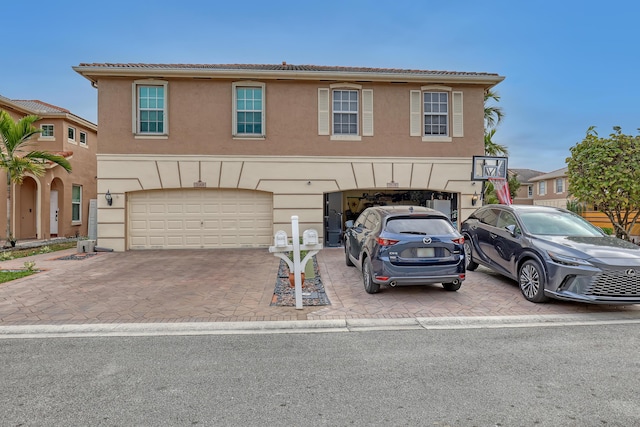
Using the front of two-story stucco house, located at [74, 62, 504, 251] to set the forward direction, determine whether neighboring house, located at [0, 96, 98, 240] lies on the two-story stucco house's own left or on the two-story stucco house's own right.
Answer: on the two-story stucco house's own right

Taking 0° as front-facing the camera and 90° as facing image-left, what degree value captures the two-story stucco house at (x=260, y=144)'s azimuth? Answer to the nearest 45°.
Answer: approximately 0°

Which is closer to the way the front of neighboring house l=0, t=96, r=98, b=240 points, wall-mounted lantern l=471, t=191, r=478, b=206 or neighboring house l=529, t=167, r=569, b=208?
the wall-mounted lantern

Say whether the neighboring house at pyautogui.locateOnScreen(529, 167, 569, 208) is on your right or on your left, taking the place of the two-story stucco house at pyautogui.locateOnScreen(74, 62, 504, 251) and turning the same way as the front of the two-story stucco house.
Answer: on your left

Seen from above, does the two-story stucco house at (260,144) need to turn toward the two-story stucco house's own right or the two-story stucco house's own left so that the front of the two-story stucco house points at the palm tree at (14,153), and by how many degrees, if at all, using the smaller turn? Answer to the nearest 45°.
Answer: approximately 90° to the two-story stucco house's own right

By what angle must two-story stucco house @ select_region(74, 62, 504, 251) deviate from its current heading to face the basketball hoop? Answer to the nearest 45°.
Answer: approximately 90° to its left

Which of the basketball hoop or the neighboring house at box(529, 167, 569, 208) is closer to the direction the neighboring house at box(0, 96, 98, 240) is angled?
the basketball hoop

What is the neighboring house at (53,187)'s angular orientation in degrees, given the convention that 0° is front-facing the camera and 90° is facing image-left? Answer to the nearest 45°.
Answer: approximately 315°
